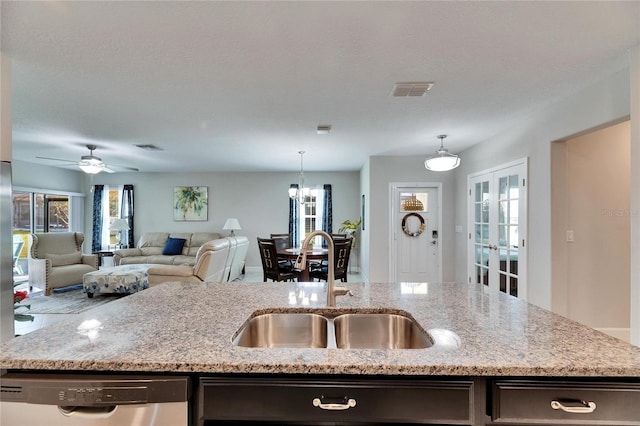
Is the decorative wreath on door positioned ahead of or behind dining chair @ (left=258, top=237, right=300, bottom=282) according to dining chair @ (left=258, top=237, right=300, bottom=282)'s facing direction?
ahead

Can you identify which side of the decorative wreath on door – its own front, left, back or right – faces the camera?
front

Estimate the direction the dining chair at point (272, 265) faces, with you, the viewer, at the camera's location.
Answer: facing away from the viewer and to the right of the viewer

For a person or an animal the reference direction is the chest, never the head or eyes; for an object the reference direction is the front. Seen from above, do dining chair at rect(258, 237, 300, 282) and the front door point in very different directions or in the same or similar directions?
very different directions

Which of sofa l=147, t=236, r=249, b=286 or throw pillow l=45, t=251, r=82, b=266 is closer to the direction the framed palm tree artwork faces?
the sofa

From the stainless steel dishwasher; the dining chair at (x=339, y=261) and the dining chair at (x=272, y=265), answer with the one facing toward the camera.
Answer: the stainless steel dishwasher

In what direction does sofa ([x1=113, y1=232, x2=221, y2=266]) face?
toward the camera

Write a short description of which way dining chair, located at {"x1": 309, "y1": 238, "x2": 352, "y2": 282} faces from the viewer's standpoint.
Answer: facing away from the viewer and to the left of the viewer

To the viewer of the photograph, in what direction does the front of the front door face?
facing the viewer

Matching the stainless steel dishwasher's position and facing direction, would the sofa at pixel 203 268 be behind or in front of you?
behind

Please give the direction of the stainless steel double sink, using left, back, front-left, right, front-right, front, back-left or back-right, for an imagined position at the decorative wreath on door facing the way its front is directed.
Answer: front

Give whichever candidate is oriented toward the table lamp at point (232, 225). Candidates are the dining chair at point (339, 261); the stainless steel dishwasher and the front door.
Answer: the dining chair

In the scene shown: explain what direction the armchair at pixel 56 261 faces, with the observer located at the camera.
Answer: facing the viewer and to the right of the viewer

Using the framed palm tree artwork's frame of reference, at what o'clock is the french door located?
The french door is roughly at 11 o'clock from the framed palm tree artwork.

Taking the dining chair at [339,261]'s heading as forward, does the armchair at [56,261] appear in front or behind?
in front

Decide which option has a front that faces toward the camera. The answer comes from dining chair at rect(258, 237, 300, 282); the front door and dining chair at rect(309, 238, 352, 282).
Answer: the front door
